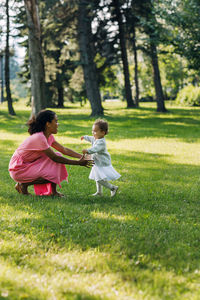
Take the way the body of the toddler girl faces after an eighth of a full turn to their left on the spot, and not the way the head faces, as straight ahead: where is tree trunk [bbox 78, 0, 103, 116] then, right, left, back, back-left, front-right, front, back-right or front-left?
back-right

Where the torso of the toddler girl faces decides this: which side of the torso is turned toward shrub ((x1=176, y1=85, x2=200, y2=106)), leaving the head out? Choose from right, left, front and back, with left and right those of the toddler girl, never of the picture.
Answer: right

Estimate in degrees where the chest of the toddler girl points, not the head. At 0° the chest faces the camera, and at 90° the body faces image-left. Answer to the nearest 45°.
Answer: approximately 90°

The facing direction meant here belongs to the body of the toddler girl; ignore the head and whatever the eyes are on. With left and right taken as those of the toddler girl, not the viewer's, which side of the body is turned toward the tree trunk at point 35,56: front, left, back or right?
right
